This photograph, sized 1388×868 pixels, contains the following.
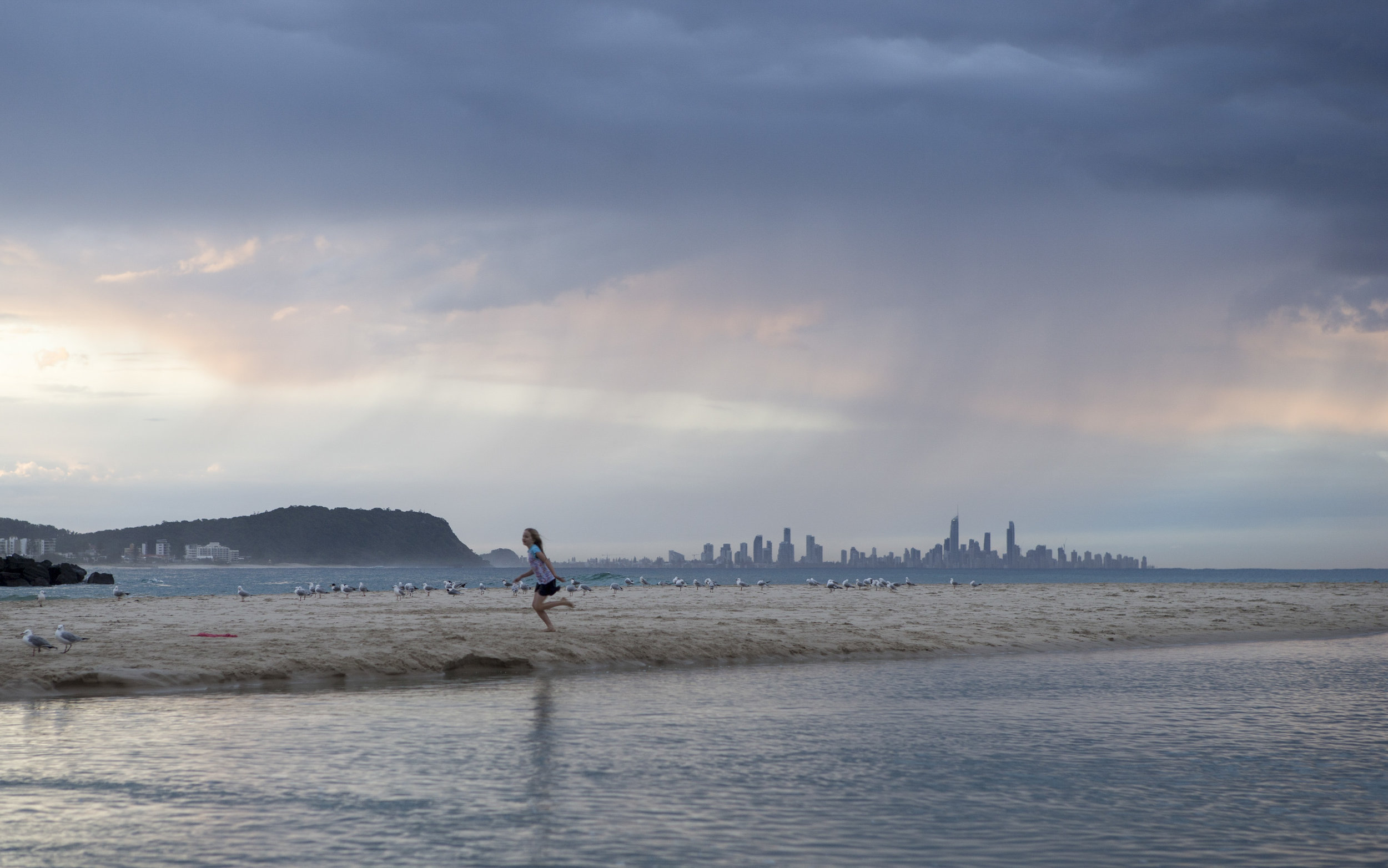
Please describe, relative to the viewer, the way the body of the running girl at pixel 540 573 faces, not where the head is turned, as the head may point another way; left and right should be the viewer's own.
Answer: facing to the left of the viewer

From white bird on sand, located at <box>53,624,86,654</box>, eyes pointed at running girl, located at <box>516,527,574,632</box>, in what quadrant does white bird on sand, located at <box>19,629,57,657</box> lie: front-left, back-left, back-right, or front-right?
back-right

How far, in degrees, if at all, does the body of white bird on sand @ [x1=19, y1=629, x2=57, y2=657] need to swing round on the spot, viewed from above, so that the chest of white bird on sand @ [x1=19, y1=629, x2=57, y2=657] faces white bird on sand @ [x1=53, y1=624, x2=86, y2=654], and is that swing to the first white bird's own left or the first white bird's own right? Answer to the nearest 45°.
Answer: approximately 135° to the first white bird's own right

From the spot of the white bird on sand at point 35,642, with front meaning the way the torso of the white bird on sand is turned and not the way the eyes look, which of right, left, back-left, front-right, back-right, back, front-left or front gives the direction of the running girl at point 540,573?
back

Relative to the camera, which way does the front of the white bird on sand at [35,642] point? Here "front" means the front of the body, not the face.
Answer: to the viewer's left

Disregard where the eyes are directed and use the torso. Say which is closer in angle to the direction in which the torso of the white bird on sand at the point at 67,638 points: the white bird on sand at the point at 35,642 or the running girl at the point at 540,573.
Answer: the white bird on sand

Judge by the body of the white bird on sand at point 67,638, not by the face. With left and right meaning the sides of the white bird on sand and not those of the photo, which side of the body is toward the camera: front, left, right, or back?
left
